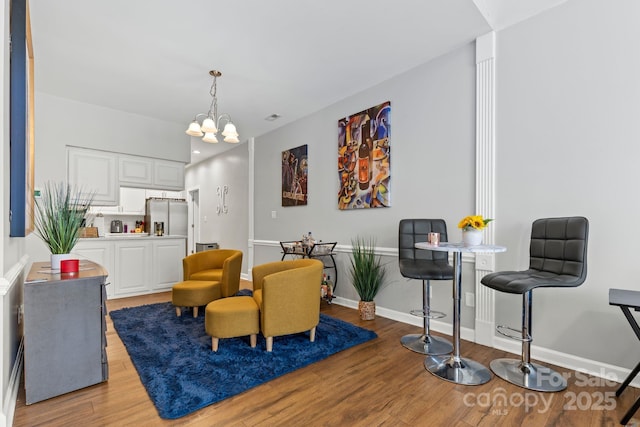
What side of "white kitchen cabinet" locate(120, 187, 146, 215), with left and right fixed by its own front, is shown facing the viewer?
front

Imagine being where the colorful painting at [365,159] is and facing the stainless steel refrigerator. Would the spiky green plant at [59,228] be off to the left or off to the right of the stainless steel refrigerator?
left

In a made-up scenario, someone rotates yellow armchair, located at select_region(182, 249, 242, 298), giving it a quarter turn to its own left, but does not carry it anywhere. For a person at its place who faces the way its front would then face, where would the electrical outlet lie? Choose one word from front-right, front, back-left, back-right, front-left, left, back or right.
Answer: front

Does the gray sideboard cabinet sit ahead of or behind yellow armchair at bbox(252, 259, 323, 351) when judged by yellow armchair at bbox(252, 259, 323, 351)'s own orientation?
ahead

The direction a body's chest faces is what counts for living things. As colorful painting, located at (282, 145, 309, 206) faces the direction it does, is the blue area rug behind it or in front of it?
in front

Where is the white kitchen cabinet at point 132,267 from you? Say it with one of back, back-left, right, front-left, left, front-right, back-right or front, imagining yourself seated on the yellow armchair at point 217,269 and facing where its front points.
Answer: right

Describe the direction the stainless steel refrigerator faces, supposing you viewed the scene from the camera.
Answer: facing the viewer

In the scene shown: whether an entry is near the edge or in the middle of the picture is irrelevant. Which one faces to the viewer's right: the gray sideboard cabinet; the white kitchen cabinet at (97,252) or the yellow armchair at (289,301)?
the gray sideboard cabinet

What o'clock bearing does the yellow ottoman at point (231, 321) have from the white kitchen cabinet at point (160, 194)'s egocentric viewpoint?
The yellow ottoman is roughly at 12 o'clock from the white kitchen cabinet.

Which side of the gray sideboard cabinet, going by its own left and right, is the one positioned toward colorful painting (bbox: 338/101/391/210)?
front

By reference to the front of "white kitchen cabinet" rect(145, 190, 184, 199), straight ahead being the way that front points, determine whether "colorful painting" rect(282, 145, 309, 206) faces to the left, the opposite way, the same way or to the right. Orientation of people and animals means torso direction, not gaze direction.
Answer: to the right

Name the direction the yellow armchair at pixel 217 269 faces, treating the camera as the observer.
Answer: facing the viewer and to the left of the viewer

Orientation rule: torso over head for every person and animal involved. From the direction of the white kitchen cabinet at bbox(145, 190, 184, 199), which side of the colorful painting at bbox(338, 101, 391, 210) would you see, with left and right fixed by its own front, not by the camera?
right

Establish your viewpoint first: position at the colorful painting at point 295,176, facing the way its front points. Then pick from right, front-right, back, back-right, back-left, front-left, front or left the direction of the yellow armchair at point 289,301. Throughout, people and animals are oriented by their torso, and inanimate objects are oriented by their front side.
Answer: front-left
